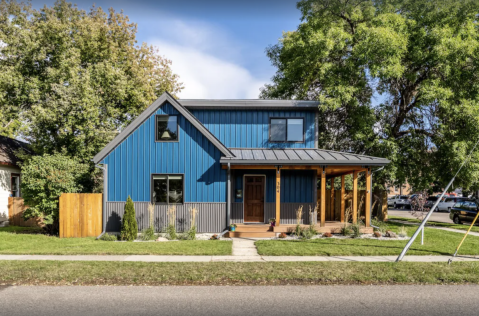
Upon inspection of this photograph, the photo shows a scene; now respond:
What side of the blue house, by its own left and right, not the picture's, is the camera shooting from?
front

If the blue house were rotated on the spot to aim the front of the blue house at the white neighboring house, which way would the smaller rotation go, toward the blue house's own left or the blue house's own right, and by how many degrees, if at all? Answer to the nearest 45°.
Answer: approximately 135° to the blue house's own right

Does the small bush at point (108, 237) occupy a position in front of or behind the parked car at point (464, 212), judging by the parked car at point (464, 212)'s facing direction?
in front

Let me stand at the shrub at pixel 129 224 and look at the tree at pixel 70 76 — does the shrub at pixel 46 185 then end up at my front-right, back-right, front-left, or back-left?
front-left

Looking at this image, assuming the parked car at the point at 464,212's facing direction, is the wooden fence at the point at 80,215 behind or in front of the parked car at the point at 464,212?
in front

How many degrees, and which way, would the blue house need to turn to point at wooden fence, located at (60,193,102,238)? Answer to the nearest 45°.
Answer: approximately 90° to its right

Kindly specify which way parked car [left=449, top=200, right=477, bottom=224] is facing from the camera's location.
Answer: facing the viewer and to the left of the viewer
